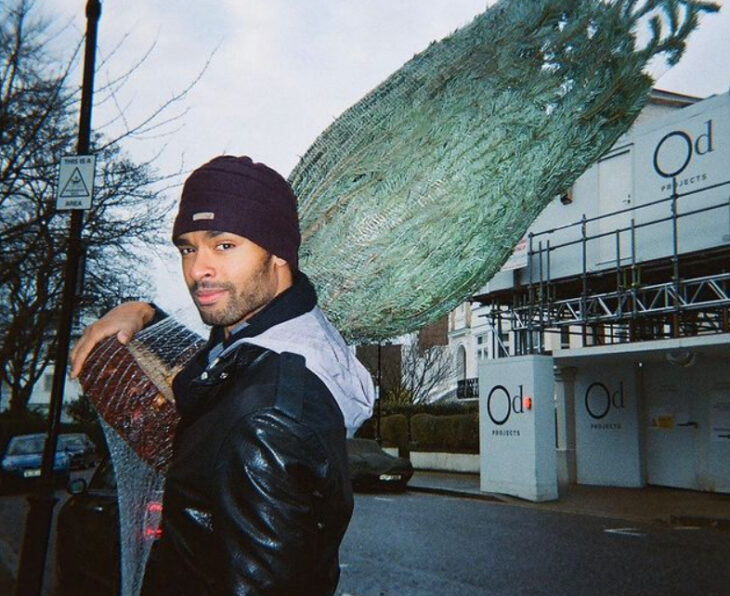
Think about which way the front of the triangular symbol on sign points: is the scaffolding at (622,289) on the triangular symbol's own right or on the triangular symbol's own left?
on the triangular symbol's own left

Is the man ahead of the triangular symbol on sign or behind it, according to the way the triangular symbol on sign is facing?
ahead

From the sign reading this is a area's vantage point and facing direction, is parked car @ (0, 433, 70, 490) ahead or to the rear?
to the rear

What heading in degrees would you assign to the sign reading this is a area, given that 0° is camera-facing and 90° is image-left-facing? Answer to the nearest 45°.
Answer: approximately 0°

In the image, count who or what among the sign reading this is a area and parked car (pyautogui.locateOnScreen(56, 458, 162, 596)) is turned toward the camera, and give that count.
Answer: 1

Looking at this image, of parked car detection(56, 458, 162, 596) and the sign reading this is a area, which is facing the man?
the sign reading this is a area

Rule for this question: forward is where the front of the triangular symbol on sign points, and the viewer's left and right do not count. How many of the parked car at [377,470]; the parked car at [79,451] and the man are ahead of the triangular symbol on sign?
1

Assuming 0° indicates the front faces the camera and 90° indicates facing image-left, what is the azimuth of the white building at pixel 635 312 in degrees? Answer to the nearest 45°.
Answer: approximately 45°

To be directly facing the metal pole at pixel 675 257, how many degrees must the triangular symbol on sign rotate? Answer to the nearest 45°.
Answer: approximately 135° to its left

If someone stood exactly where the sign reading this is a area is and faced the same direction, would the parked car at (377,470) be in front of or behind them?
behind
